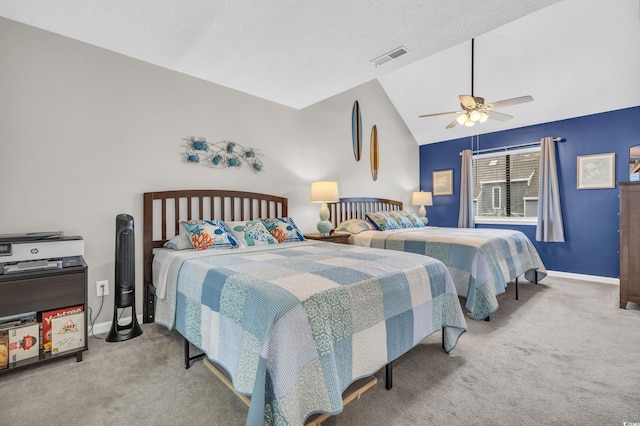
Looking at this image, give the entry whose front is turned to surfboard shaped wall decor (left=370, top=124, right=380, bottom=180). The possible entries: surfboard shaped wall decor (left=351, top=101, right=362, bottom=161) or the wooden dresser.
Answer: the wooden dresser

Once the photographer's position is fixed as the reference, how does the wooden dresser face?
facing to the left of the viewer

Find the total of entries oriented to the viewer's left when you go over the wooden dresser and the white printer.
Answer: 1

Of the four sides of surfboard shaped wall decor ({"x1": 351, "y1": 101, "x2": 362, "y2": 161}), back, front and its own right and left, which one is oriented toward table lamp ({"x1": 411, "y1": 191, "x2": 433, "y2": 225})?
left

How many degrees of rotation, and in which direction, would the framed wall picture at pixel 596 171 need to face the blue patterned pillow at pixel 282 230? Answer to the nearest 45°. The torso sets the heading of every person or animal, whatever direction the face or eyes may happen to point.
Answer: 0° — it already faces it
